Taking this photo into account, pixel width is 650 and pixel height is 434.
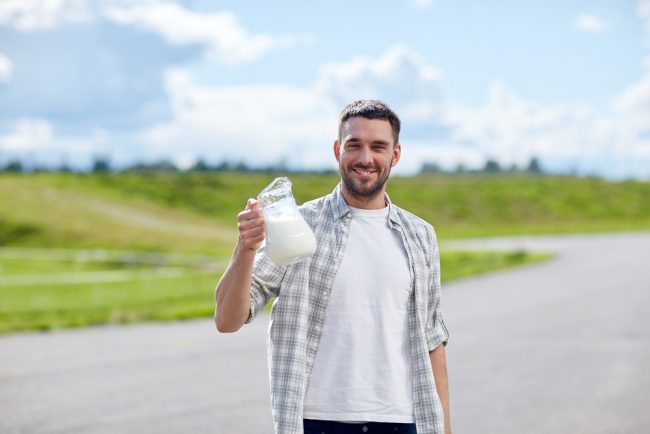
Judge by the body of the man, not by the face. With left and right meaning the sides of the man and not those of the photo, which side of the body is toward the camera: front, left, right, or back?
front
